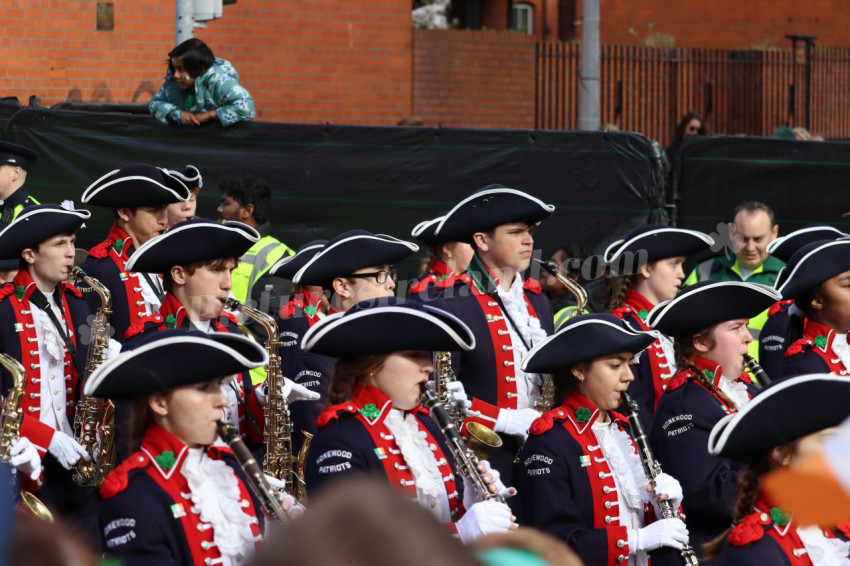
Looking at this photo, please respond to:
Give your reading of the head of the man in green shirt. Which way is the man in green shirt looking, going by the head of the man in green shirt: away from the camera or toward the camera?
toward the camera

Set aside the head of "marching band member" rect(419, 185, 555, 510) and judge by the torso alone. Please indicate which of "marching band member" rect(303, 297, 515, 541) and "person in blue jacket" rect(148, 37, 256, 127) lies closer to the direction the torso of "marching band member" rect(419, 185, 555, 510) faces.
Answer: the marching band member

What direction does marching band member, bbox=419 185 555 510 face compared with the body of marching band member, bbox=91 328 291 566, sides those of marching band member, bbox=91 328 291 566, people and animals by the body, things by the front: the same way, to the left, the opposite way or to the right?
the same way

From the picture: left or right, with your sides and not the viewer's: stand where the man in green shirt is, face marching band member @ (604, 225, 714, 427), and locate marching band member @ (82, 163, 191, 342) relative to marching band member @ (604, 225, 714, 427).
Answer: right

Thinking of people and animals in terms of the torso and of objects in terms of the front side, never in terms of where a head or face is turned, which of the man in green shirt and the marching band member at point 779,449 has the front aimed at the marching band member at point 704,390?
the man in green shirt

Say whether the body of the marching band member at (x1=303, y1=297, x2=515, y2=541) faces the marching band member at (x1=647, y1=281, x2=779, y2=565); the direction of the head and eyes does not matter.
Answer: no

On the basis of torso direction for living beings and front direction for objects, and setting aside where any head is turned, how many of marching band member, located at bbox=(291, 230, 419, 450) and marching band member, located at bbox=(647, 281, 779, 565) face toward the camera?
0

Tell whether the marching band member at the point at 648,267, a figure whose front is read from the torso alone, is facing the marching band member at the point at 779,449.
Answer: no

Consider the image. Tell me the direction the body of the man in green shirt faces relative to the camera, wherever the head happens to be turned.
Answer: toward the camera

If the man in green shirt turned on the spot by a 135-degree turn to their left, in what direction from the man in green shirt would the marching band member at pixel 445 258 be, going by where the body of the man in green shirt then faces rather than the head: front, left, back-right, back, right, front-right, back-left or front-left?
back
